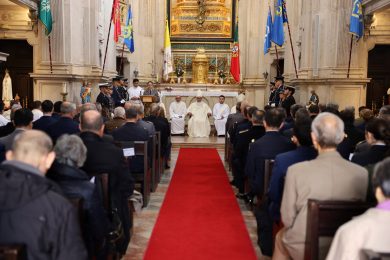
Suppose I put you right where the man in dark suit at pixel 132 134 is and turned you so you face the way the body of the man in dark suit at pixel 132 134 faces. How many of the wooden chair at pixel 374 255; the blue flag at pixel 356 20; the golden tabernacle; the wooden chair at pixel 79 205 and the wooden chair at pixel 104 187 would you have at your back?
3

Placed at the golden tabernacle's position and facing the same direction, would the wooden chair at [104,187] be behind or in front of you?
in front

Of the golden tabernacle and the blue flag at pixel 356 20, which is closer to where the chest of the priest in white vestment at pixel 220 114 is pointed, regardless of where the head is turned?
the blue flag

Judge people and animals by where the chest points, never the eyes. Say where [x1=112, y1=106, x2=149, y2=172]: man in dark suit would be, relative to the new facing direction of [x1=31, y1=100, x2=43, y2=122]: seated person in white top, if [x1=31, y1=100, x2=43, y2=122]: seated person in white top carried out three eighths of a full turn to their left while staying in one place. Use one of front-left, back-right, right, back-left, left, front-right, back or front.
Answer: left

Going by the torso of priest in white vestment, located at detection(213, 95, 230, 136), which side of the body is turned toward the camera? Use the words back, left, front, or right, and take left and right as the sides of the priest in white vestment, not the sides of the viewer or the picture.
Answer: front

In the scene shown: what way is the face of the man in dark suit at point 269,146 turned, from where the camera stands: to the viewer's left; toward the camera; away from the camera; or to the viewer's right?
away from the camera

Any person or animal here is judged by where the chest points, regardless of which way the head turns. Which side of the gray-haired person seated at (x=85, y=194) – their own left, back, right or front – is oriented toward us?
back

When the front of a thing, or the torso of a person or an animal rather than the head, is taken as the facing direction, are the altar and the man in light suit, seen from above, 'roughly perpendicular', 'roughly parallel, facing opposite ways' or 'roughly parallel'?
roughly parallel, facing opposite ways

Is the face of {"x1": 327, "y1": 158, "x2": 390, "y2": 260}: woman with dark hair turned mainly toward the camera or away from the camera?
away from the camera

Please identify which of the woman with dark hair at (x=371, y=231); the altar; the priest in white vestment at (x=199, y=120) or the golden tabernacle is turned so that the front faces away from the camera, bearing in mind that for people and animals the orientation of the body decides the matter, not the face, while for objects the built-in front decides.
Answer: the woman with dark hair

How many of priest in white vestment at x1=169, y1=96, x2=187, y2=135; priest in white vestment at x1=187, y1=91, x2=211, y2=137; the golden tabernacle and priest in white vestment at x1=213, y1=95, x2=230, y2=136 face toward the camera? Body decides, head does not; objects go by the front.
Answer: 4

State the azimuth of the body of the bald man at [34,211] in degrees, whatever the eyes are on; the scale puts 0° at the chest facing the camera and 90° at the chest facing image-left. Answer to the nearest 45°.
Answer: approximately 180°

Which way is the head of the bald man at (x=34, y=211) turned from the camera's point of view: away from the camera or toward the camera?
away from the camera

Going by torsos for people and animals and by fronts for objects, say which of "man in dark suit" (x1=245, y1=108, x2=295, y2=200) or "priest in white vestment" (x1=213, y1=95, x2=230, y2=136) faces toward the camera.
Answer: the priest in white vestment

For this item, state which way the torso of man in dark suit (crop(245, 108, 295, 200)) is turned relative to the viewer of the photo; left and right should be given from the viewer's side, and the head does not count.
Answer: facing away from the viewer

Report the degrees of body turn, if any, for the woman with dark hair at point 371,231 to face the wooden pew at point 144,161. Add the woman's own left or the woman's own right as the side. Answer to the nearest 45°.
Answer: approximately 45° to the woman's own left

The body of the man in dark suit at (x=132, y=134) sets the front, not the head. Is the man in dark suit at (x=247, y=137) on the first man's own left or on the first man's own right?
on the first man's own right

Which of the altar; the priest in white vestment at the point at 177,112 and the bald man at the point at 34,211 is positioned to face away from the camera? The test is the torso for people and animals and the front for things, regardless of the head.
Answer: the bald man

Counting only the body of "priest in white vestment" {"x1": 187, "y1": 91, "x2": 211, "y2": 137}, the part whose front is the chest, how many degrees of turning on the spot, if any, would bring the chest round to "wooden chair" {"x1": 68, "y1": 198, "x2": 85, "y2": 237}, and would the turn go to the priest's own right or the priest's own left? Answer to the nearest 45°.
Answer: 0° — they already face it

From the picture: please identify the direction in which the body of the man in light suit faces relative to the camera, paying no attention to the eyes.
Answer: away from the camera

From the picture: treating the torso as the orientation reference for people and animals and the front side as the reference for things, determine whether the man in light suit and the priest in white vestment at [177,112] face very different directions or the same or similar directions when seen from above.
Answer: very different directions
